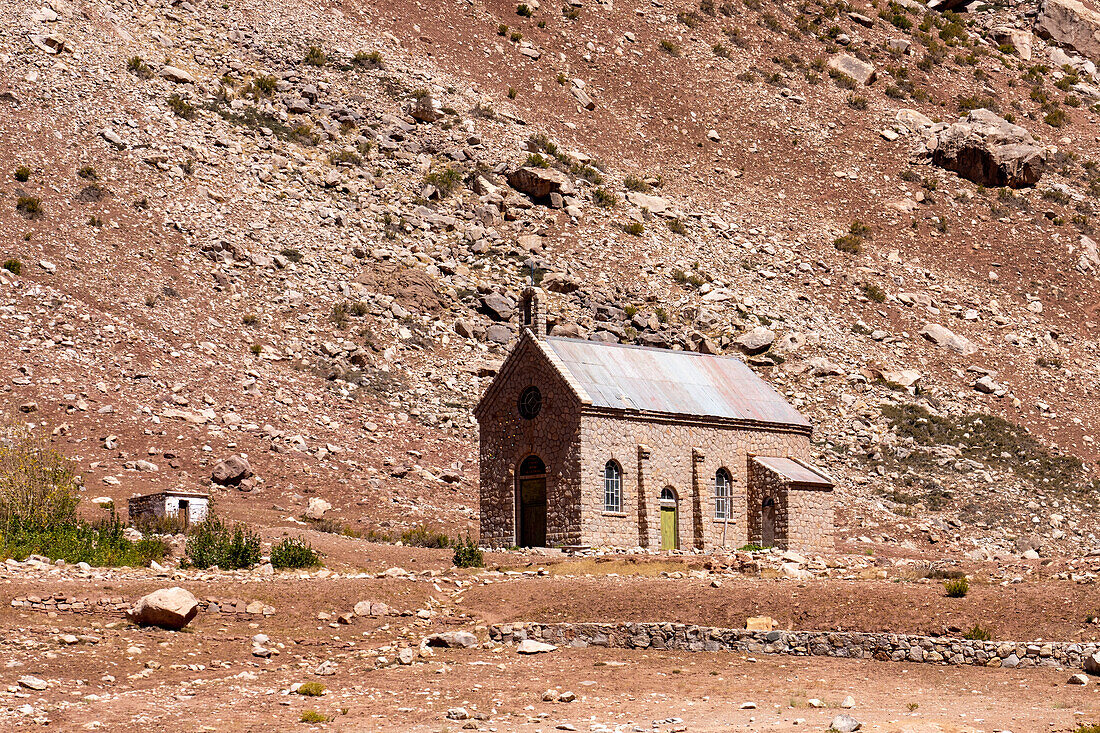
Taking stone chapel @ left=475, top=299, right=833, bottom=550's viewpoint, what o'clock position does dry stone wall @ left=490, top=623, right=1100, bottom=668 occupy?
The dry stone wall is roughly at 10 o'clock from the stone chapel.

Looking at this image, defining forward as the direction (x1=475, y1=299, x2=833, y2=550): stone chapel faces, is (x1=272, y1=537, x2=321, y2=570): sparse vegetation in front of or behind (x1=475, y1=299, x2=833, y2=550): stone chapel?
in front

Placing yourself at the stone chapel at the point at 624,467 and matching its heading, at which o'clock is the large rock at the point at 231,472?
The large rock is roughly at 2 o'clock from the stone chapel.

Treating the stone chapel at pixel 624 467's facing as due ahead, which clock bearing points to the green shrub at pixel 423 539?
The green shrub is roughly at 1 o'clock from the stone chapel.

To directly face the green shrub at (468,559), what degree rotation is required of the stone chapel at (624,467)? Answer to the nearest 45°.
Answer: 0° — it already faces it

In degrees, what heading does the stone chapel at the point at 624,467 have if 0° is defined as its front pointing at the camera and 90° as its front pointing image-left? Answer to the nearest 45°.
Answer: approximately 45°

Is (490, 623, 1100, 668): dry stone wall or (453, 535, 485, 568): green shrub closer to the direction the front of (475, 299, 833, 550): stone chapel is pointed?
the green shrub

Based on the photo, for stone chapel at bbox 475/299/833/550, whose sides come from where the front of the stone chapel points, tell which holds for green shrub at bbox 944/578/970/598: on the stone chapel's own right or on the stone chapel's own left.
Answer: on the stone chapel's own left

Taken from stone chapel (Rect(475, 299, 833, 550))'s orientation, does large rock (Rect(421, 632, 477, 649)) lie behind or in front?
in front

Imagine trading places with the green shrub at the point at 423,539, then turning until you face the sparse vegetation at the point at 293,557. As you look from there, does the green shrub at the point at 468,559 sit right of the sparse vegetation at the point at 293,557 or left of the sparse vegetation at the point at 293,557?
left
